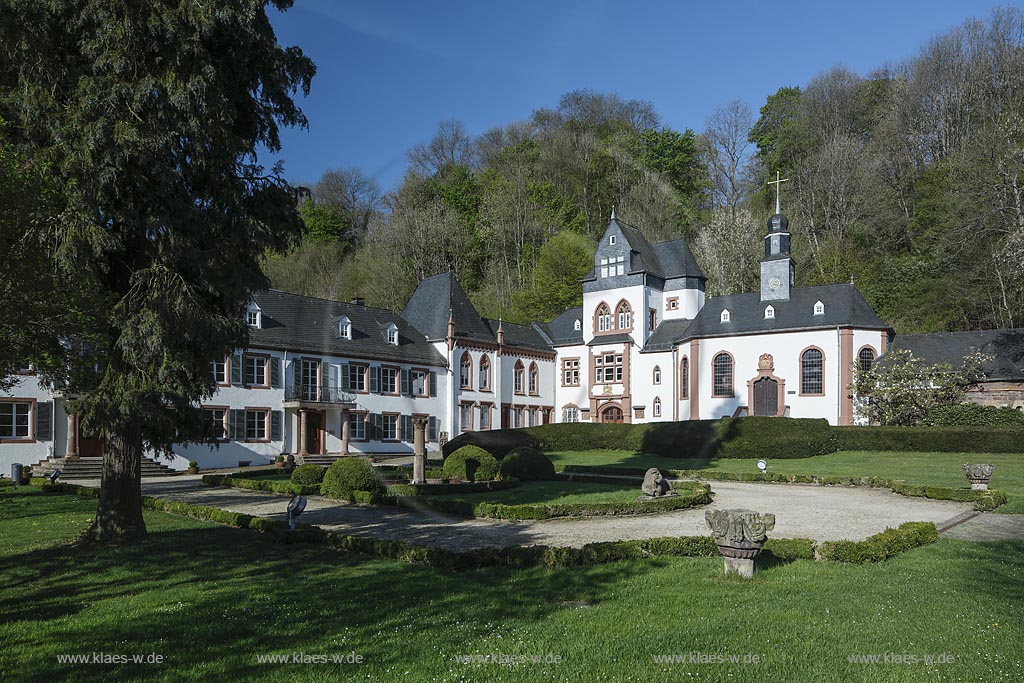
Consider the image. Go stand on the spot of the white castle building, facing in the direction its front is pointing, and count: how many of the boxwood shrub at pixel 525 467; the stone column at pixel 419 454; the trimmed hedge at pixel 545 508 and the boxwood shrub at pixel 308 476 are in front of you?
4

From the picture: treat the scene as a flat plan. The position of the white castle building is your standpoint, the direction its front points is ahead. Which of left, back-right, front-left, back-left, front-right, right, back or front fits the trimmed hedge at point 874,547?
front

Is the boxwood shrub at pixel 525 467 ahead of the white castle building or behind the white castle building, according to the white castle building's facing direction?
ahead

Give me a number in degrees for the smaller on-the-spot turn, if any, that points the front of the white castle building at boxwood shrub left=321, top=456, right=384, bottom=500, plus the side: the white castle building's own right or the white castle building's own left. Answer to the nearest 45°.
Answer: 0° — it already faces it

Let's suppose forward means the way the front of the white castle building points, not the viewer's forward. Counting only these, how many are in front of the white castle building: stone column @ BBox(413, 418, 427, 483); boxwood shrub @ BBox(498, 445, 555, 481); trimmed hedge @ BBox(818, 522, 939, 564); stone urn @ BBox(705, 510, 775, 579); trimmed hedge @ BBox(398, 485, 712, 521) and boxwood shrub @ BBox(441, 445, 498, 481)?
6

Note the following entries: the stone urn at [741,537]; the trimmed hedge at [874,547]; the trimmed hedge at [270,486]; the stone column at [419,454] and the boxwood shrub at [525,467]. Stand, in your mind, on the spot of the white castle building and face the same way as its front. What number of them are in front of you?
5

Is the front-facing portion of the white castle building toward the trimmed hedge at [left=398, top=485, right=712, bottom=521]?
yes

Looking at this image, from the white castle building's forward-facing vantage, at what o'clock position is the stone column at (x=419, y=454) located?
The stone column is roughly at 12 o'clock from the white castle building.

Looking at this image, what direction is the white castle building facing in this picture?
toward the camera

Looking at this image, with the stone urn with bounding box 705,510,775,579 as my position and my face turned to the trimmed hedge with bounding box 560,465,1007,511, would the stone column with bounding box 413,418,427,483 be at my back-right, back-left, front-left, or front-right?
front-left

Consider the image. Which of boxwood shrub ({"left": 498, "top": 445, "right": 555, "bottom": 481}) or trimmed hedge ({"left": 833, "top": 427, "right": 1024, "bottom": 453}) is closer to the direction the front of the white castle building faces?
the boxwood shrub

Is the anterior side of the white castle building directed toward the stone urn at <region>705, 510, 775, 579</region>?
yes

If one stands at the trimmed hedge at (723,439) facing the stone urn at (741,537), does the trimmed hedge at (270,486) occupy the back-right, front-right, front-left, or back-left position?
front-right
